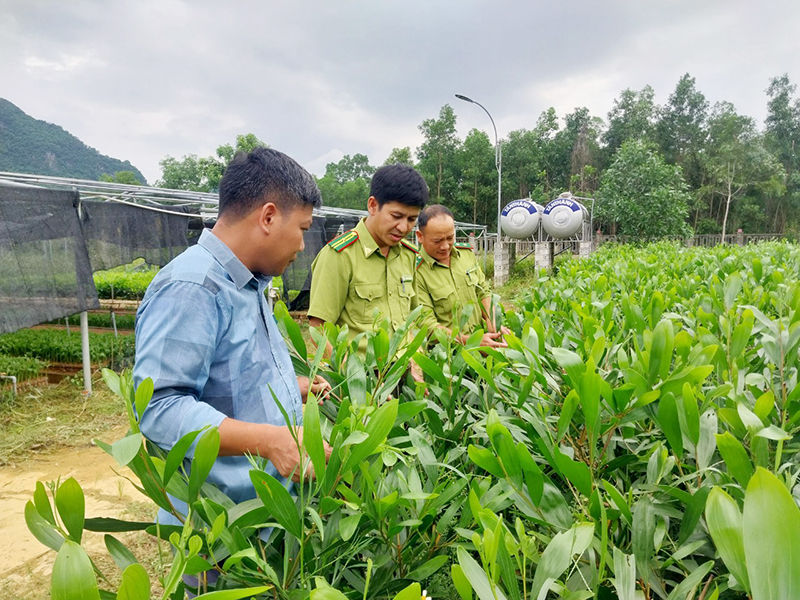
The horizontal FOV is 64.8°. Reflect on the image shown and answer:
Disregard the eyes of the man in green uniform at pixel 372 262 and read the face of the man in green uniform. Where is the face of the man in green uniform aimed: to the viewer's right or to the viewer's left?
to the viewer's right

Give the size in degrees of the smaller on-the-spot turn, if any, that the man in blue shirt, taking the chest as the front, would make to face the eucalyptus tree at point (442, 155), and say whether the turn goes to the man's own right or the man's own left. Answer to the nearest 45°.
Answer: approximately 90° to the man's own left

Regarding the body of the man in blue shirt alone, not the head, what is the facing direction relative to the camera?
to the viewer's right

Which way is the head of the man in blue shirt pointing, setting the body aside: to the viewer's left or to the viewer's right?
to the viewer's right

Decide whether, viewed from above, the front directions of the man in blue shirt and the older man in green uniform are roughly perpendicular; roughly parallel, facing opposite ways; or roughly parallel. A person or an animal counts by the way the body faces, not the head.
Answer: roughly perpendicular

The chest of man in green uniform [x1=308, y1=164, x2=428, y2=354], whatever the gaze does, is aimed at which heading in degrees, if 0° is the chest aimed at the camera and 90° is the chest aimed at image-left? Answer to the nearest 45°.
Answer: approximately 315°

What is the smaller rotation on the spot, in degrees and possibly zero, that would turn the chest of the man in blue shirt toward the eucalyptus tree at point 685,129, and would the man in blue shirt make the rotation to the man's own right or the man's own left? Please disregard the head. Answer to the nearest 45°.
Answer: approximately 45° to the man's own left

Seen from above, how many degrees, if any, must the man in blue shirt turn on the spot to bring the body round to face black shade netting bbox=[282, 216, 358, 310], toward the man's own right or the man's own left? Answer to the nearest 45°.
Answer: approximately 90° to the man's own left

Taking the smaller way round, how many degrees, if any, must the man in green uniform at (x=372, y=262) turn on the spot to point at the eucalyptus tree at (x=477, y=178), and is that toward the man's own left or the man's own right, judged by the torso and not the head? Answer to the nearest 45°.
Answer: approximately 135° to the man's own left
